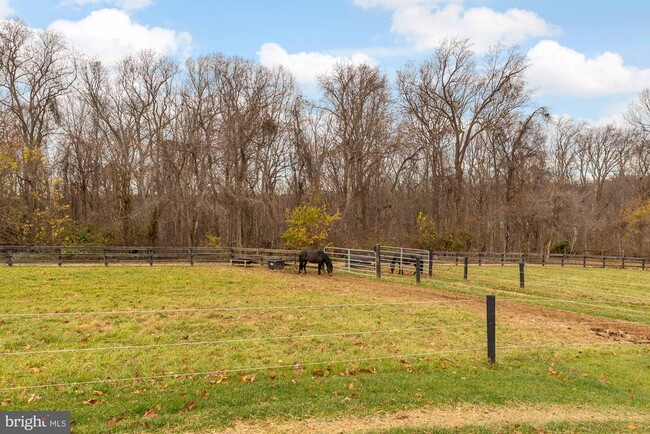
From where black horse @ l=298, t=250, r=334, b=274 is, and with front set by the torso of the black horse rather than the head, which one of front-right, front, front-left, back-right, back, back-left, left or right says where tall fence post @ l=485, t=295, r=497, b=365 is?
right

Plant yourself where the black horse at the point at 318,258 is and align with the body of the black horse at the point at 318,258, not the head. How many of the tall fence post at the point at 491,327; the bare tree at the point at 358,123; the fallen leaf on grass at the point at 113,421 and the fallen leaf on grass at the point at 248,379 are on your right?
3

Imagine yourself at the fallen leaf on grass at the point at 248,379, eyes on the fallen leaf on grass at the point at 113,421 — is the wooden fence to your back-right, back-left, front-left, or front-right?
back-right

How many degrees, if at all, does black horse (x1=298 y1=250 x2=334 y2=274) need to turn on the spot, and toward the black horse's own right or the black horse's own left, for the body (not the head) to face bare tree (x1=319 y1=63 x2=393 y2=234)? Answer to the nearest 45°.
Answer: approximately 90° to the black horse's own left

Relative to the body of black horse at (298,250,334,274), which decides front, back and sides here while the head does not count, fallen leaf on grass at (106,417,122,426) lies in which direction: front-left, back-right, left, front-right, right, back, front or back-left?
right

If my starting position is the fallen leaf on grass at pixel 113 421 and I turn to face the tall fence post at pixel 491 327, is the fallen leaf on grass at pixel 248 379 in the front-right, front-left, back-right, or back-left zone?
front-left

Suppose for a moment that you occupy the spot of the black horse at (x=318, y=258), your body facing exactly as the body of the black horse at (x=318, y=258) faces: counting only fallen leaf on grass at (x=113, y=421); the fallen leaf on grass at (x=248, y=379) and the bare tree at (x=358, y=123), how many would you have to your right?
2

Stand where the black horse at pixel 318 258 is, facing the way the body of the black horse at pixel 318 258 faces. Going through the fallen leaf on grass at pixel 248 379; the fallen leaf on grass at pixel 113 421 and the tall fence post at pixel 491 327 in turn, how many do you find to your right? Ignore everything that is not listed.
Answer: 3

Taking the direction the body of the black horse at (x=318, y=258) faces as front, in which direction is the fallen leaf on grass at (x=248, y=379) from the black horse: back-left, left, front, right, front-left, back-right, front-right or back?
right

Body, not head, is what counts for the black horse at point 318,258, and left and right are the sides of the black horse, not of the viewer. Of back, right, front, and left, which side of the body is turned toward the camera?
right
